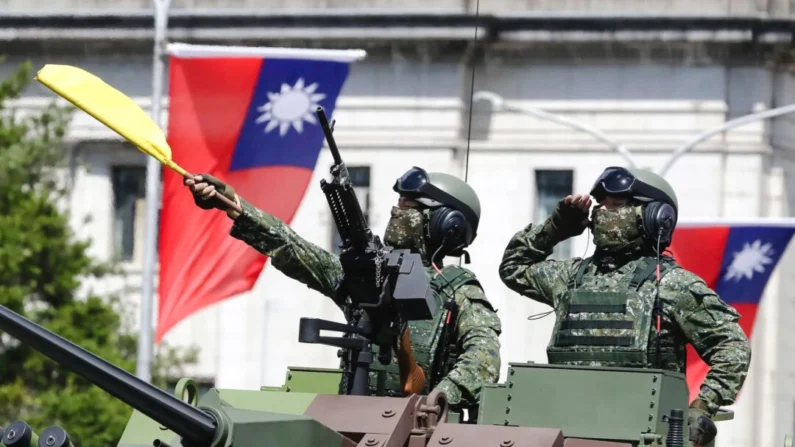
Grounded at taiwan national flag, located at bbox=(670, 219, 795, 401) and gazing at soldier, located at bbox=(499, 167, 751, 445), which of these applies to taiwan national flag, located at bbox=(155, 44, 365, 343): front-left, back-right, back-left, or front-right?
front-right

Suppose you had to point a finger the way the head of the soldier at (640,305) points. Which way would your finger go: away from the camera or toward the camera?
toward the camera

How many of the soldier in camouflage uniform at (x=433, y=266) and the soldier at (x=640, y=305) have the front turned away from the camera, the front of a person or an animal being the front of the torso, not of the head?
0

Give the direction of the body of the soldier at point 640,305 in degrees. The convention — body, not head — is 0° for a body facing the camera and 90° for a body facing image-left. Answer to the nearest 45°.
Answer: approximately 45°

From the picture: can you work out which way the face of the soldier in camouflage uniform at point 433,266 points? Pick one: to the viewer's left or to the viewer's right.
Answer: to the viewer's left

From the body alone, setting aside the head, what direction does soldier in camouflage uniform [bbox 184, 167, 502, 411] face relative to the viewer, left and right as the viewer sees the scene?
facing the viewer and to the left of the viewer

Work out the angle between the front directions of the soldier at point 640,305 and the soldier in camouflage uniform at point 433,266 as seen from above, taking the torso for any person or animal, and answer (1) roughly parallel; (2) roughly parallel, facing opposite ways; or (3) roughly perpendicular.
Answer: roughly parallel

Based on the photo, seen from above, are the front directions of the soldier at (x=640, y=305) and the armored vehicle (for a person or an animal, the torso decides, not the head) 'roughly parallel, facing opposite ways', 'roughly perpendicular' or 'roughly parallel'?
roughly parallel

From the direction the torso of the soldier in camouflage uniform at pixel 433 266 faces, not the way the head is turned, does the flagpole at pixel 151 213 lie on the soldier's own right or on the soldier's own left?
on the soldier's own right
